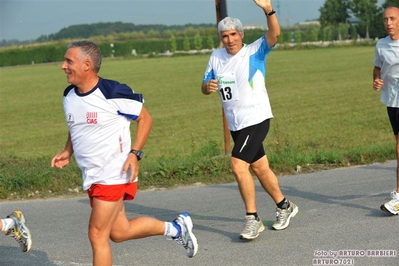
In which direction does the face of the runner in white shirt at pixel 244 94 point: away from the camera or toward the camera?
toward the camera

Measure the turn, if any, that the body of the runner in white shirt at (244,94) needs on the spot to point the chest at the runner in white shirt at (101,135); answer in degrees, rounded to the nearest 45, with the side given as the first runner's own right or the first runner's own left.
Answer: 0° — they already face them

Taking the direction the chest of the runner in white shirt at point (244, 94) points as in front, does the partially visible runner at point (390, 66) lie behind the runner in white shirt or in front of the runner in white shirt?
behind

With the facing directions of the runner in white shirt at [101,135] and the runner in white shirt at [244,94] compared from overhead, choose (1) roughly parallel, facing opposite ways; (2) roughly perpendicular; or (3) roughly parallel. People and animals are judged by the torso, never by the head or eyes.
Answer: roughly parallel

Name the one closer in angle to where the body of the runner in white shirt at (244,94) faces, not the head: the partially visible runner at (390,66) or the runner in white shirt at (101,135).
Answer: the runner in white shirt

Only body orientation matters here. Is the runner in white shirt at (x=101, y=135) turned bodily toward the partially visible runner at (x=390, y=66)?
no

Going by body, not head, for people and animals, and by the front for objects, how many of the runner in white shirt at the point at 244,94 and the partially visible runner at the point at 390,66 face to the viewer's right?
0

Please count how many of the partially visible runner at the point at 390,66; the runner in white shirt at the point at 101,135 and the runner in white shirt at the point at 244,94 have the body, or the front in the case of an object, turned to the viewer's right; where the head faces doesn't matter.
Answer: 0

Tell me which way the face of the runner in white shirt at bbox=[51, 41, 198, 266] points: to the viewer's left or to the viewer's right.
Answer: to the viewer's left

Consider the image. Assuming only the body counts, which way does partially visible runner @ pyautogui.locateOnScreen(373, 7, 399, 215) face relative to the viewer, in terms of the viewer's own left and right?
facing the viewer and to the left of the viewer

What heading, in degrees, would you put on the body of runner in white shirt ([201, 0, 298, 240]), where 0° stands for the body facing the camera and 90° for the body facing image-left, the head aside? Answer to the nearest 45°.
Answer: approximately 45°

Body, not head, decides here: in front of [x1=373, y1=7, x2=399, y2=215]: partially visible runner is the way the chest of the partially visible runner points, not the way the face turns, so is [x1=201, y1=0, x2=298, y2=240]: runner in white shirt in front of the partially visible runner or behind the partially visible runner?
in front

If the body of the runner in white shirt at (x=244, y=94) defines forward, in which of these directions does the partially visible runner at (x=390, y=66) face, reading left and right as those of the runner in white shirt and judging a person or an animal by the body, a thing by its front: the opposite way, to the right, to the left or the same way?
the same way

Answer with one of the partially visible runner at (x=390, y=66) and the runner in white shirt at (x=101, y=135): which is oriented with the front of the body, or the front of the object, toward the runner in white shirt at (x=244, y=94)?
the partially visible runner

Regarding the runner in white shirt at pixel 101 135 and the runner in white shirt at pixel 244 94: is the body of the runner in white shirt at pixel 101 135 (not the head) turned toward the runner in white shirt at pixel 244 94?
no
